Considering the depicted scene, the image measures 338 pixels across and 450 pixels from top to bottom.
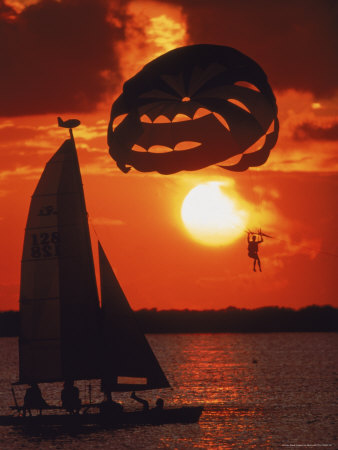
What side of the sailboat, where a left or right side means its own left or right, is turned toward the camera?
right
